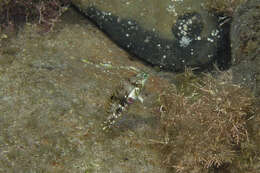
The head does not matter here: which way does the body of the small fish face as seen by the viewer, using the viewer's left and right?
facing away from the viewer and to the right of the viewer
